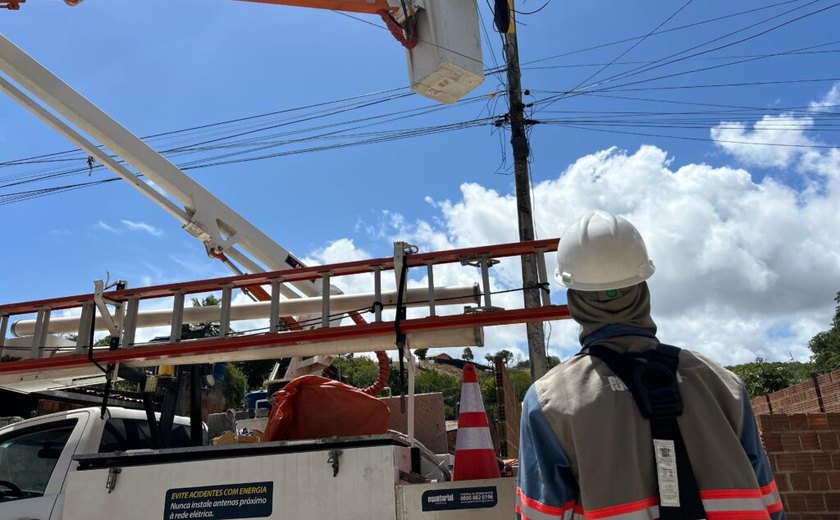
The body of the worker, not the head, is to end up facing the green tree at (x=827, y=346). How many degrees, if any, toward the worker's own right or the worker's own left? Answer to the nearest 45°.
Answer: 0° — they already face it

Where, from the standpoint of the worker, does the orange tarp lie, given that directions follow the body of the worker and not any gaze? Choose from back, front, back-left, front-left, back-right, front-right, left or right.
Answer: front-left

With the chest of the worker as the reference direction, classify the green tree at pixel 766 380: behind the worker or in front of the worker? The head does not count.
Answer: in front

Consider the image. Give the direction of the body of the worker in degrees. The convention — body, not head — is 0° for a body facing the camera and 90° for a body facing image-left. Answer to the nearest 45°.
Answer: approximately 180°

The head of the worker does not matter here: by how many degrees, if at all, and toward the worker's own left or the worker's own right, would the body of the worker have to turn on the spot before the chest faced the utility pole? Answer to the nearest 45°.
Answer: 0° — they already face it

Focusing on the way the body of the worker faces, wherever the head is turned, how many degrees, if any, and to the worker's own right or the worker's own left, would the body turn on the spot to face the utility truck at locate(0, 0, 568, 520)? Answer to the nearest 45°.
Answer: approximately 45° to the worker's own left

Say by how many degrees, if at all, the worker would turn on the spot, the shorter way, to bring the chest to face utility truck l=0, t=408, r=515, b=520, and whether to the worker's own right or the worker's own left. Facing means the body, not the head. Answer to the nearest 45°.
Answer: approximately 45° to the worker's own left

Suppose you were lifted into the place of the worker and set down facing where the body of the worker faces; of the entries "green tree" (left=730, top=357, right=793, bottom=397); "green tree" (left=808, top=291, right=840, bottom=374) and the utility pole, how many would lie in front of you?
3

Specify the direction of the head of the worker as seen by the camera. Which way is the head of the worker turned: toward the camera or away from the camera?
away from the camera

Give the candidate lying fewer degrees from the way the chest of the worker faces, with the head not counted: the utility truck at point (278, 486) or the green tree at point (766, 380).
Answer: the green tree
